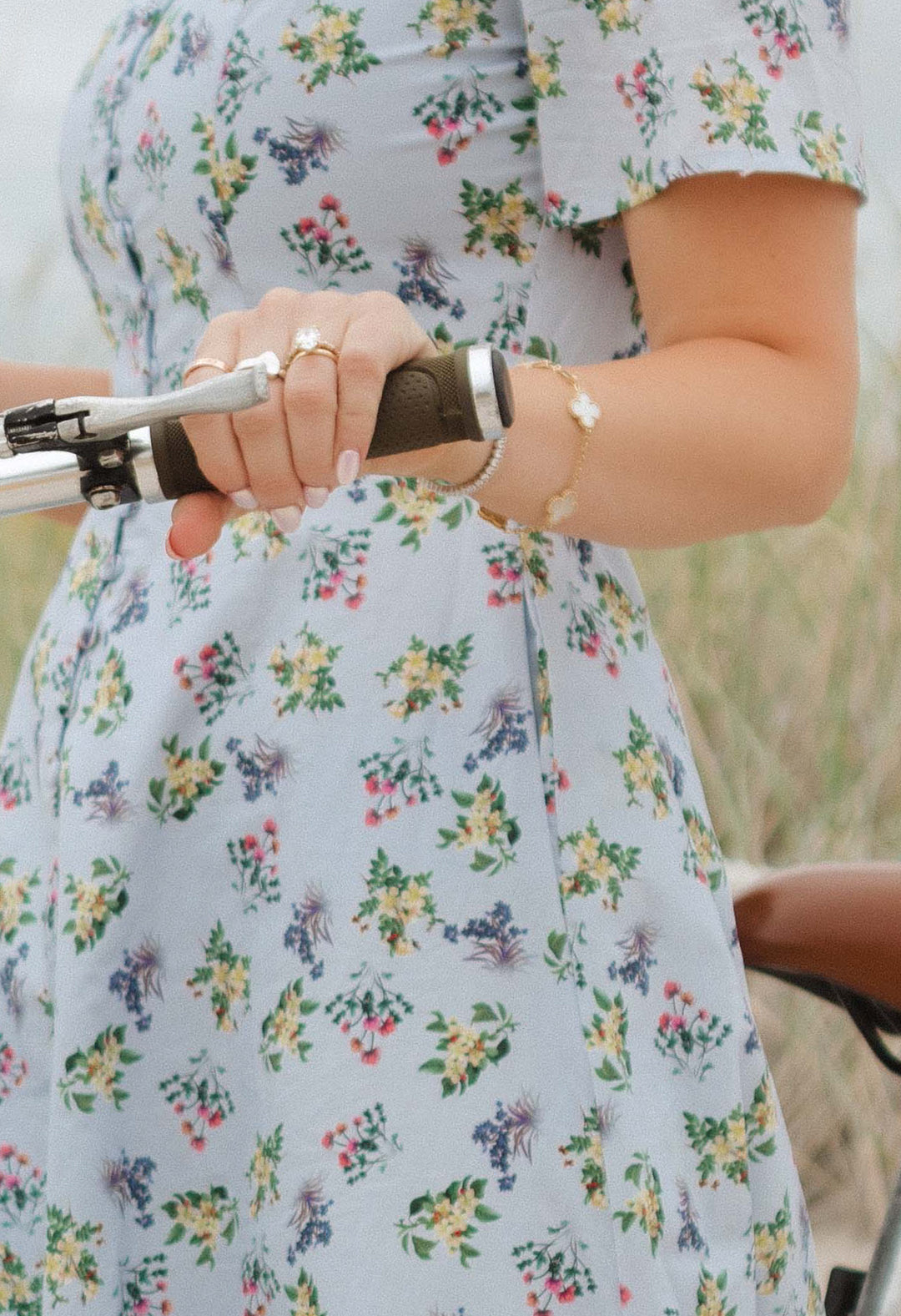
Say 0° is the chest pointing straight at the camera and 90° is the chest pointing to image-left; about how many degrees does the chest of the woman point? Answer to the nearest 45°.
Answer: approximately 45°
